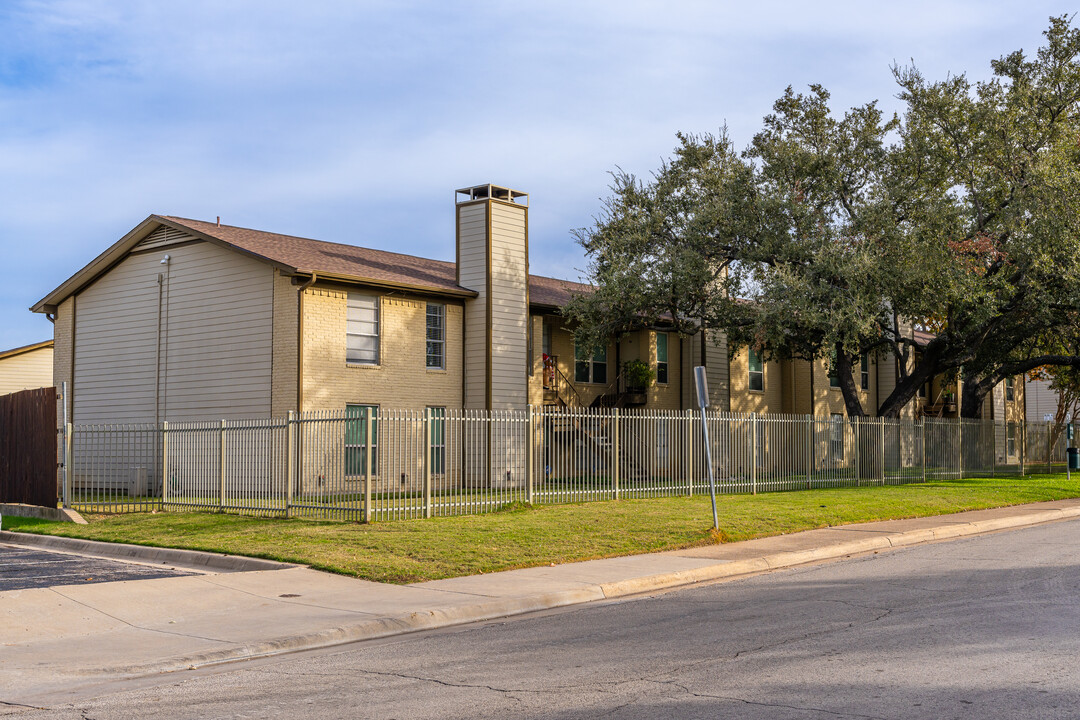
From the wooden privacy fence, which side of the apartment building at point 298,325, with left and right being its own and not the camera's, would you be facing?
right

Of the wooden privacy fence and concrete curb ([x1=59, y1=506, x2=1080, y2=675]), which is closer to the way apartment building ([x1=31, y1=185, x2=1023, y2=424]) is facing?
the concrete curb

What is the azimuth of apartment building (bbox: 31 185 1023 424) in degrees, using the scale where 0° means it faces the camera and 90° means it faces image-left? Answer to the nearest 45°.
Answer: approximately 315°

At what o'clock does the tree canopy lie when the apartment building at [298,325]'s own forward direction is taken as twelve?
The tree canopy is roughly at 10 o'clock from the apartment building.

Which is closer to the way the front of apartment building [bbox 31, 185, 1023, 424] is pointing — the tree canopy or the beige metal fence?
the beige metal fence
